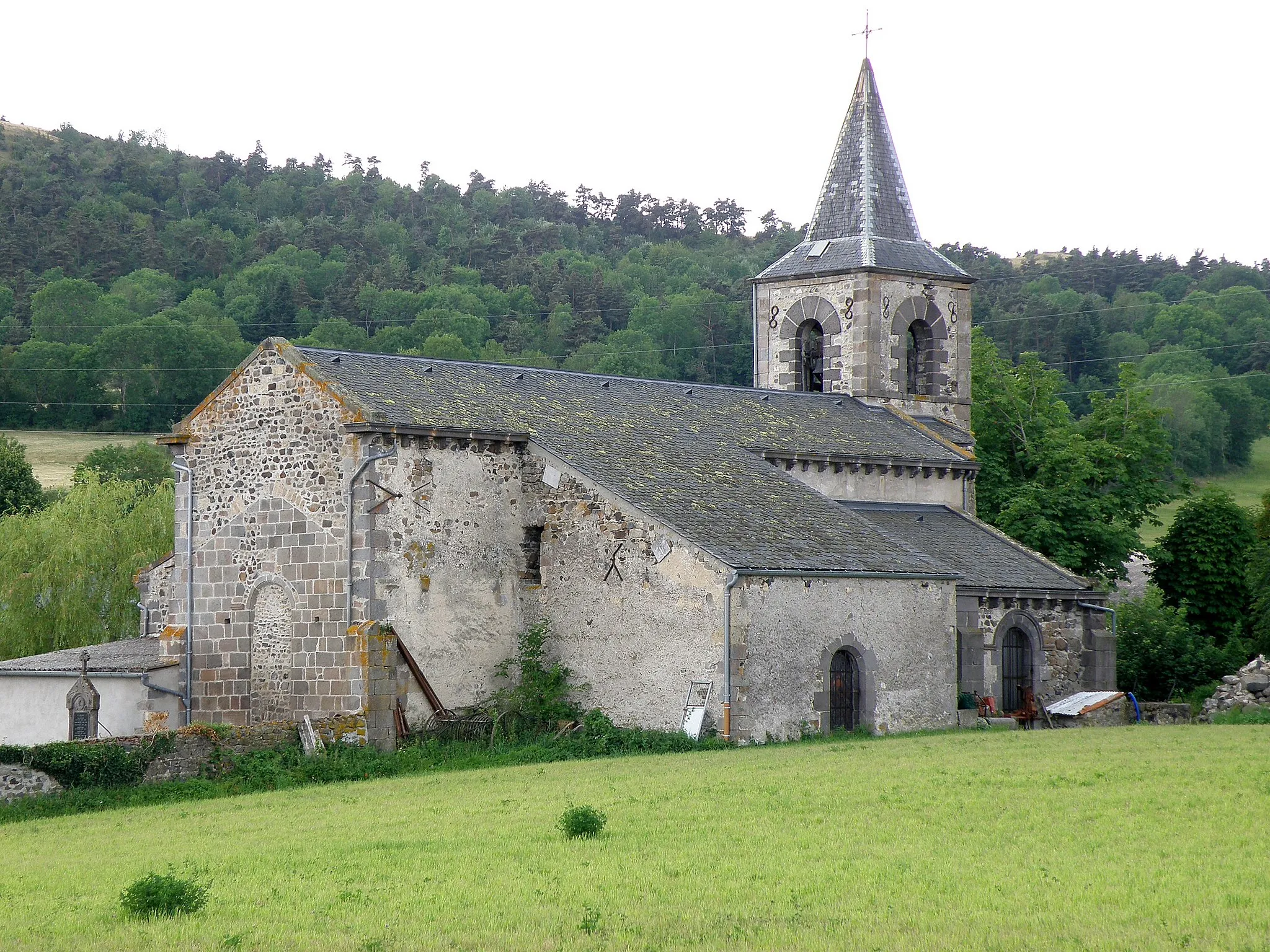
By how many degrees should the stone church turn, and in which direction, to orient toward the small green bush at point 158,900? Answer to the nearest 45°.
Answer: approximately 45° to its left

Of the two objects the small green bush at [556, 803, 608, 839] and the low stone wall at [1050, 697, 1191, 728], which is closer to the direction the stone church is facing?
the small green bush

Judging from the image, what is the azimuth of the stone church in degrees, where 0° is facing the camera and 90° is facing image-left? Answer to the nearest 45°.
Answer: approximately 45°

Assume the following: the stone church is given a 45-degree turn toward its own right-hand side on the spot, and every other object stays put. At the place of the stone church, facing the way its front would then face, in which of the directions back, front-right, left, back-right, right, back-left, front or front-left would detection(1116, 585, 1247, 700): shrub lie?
back-right

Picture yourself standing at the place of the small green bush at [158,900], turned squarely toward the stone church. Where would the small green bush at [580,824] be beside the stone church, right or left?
right

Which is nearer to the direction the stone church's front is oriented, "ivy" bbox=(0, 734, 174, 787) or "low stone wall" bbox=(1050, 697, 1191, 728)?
the ivy
